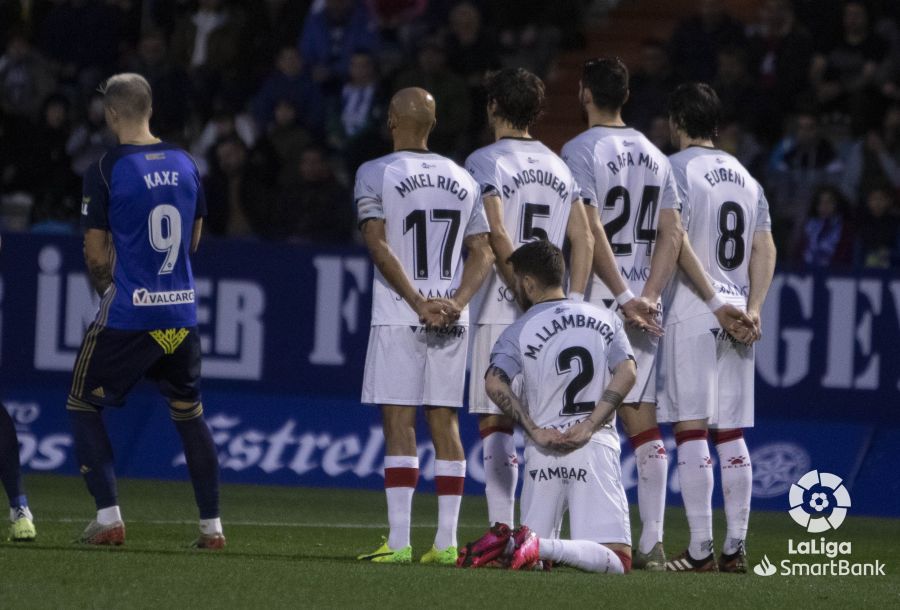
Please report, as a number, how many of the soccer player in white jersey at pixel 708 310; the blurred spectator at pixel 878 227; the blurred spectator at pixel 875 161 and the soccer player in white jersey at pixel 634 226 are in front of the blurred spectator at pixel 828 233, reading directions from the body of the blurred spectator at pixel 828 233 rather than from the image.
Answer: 2

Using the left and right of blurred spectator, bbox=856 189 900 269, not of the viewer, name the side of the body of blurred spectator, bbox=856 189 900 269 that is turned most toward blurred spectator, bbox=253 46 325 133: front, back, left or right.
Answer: right

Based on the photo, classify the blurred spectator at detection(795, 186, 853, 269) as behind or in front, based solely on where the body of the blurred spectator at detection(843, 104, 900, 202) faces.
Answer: in front

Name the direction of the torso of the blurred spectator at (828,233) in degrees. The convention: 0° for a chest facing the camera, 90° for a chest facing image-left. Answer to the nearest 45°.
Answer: approximately 0°

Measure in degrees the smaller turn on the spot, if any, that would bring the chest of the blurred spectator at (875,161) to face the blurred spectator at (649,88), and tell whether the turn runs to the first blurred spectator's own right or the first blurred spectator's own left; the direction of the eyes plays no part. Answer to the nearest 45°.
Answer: approximately 90° to the first blurred spectator's own right
